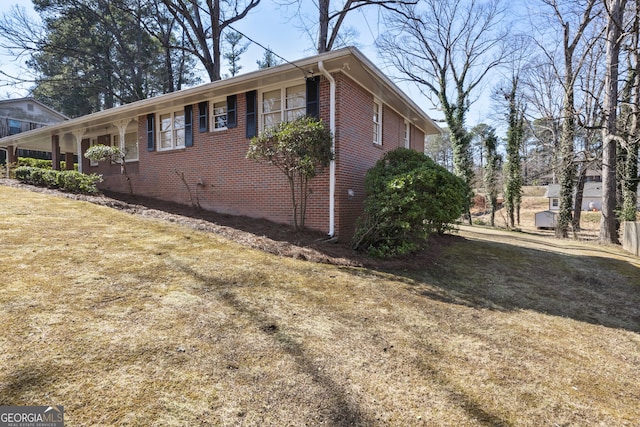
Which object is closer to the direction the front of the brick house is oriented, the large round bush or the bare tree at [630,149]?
the large round bush

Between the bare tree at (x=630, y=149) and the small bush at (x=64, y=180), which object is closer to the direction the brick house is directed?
the small bush

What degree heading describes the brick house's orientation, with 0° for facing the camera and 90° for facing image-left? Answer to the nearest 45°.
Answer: approximately 45°

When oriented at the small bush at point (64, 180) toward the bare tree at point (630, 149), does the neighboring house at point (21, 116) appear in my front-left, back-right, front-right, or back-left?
back-left

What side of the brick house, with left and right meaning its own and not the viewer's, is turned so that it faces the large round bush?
left

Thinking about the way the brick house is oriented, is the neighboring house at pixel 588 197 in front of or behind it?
behind

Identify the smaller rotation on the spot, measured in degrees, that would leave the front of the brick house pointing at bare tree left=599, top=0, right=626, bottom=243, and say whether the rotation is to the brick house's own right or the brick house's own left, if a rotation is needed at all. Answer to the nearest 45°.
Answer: approximately 135° to the brick house's own left
